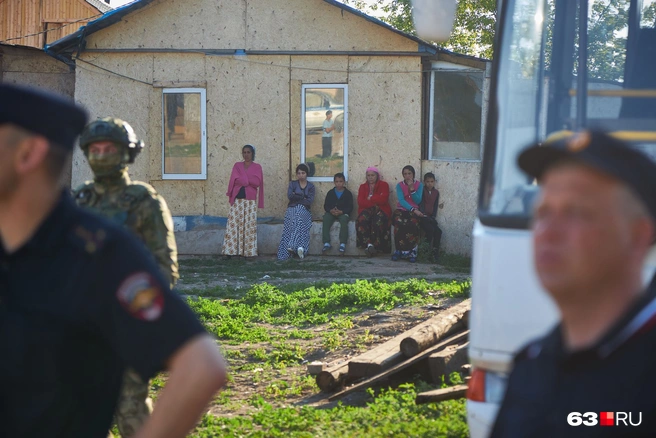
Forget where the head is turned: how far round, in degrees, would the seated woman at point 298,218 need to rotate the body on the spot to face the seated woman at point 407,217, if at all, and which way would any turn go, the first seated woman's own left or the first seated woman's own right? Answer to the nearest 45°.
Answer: approximately 90° to the first seated woman's own left

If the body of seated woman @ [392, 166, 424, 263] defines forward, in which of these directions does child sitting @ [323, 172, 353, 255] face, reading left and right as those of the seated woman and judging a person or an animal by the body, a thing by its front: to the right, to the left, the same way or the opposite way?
the same way

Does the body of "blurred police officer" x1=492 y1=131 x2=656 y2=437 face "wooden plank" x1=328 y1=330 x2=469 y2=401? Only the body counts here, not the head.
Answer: no

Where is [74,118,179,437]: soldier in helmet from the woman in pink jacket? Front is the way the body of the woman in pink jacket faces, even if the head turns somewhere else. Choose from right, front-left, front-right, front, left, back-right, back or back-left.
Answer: front

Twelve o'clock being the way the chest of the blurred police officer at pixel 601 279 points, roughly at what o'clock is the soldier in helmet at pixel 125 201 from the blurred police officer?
The soldier in helmet is roughly at 3 o'clock from the blurred police officer.

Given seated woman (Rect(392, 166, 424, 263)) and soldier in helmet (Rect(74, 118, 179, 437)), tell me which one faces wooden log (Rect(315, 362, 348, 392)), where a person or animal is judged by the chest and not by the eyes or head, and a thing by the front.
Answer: the seated woman

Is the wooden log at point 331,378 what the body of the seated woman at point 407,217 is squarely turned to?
yes

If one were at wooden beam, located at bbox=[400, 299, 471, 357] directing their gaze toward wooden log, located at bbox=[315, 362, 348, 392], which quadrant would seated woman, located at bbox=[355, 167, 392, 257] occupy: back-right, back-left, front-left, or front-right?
back-right

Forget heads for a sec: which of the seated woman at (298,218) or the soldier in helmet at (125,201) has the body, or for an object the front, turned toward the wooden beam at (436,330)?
the seated woman

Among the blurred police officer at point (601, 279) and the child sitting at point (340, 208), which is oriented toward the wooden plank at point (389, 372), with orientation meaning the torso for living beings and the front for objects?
the child sitting

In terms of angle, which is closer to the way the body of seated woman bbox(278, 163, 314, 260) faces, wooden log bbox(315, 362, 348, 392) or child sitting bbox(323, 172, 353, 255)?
the wooden log

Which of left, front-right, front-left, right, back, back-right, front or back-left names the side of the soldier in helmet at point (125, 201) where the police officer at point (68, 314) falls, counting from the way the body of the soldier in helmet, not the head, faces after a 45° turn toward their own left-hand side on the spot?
front

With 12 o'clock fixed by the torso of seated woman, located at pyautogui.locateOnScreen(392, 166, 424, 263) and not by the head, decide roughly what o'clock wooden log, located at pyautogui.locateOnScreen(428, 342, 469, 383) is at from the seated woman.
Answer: The wooden log is roughly at 12 o'clock from the seated woman.

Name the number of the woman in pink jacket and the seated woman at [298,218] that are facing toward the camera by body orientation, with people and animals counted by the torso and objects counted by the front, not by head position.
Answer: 2

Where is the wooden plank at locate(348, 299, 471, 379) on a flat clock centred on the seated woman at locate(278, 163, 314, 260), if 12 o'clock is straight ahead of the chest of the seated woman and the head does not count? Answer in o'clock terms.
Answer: The wooden plank is roughly at 12 o'clock from the seated woman.

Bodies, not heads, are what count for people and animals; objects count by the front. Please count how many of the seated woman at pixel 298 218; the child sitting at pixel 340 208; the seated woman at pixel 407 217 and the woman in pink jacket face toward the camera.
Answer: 4

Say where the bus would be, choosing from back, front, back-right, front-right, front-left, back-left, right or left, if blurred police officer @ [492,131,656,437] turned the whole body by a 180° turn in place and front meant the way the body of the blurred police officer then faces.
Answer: front-left

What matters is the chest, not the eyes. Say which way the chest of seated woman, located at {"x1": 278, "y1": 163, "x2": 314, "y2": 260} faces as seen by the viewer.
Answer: toward the camera

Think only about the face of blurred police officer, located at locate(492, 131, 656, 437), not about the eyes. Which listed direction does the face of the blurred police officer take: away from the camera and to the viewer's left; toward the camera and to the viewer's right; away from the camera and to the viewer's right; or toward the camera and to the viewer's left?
toward the camera and to the viewer's left

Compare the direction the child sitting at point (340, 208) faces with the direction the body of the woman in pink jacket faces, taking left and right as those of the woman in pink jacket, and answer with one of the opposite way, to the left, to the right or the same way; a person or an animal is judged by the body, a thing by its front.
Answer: the same way
